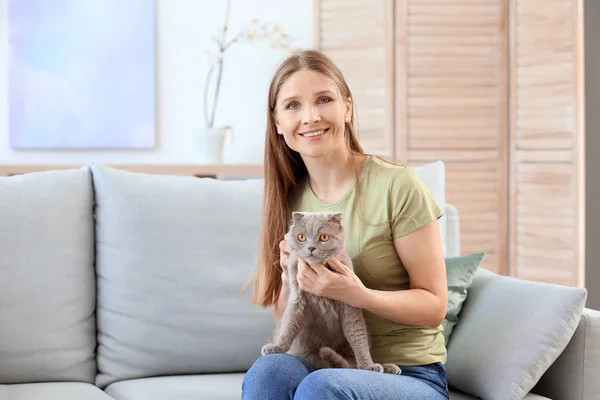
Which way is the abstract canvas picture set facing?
toward the camera

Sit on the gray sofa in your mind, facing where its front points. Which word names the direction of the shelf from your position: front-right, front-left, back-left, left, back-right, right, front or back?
back

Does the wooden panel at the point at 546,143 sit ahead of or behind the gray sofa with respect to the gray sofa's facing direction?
behind

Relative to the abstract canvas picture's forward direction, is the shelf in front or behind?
in front

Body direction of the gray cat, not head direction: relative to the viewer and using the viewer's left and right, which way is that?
facing the viewer

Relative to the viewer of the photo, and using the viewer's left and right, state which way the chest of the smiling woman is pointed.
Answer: facing the viewer and to the left of the viewer

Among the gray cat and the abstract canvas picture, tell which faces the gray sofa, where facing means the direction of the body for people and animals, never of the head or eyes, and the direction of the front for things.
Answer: the abstract canvas picture

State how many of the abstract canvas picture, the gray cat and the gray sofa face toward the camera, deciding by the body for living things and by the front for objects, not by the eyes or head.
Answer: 3

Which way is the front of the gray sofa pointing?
toward the camera
